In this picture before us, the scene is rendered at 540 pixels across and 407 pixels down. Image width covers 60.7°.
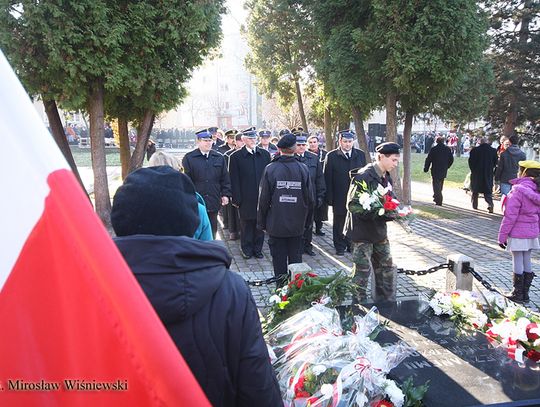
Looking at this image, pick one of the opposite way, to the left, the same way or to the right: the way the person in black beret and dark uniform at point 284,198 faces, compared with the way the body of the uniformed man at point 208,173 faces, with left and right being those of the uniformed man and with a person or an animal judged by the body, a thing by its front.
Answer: the opposite way

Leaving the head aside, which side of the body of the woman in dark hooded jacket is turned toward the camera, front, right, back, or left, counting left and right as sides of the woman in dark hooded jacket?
back

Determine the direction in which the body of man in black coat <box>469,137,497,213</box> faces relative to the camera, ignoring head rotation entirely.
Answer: away from the camera

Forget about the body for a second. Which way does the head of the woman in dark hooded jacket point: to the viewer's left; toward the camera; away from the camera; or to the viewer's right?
away from the camera

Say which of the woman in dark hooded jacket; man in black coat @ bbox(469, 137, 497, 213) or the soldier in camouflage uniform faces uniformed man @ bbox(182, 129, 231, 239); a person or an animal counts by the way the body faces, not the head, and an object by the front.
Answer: the woman in dark hooded jacket

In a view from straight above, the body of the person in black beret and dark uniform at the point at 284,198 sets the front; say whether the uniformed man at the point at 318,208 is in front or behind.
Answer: in front

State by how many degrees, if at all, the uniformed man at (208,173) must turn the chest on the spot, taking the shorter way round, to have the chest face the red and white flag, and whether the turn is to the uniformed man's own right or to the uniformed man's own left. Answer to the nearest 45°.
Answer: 0° — they already face it

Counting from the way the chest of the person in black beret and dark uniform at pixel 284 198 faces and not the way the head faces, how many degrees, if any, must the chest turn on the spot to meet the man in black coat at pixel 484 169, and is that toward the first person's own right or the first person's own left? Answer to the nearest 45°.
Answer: approximately 45° to the first person's own right

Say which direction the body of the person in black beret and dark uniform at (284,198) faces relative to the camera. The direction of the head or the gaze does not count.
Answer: away from the camera

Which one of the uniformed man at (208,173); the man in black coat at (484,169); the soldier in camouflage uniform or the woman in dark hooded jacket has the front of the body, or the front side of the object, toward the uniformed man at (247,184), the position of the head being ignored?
the woman in dark hooded jacket

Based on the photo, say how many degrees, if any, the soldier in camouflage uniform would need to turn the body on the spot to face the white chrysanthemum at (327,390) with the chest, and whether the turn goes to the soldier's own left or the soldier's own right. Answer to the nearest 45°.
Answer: approximately 45° to the soldier's own right

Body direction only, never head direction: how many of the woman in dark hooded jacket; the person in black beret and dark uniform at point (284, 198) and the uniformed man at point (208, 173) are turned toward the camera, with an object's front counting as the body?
1

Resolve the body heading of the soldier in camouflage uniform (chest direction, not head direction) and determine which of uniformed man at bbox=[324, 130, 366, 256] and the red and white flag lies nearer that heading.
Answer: the red and white flag

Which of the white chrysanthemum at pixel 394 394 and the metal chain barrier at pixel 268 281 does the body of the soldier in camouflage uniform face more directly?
the white chrysanthemum

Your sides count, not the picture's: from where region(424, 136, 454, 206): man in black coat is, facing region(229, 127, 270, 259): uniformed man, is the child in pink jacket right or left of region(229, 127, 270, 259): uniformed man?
left

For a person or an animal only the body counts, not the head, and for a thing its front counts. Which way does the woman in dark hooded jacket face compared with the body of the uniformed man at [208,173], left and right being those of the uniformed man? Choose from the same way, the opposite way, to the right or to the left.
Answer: the opposite way
